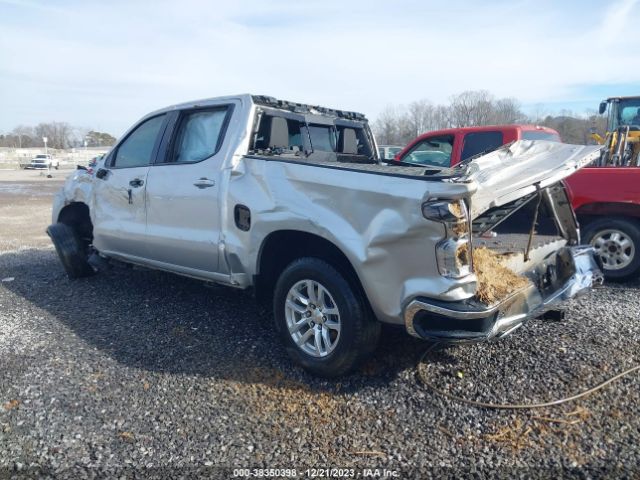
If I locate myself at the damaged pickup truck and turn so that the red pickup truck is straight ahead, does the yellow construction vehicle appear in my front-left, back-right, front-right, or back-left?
front-right

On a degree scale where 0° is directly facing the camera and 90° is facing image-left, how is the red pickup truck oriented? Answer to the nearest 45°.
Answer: approximately 135°

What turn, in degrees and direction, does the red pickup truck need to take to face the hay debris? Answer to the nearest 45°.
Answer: approximately 135° to its left

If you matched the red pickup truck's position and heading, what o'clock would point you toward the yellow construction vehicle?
The yellow construction vehicle is roughly at 3 o'clock from the red pickup truck.

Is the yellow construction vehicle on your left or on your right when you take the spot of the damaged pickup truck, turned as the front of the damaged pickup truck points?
on your right

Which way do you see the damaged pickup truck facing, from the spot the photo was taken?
facing away from the viewer and to the left of the viewer

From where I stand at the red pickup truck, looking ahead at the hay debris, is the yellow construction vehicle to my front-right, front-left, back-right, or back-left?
back-left
